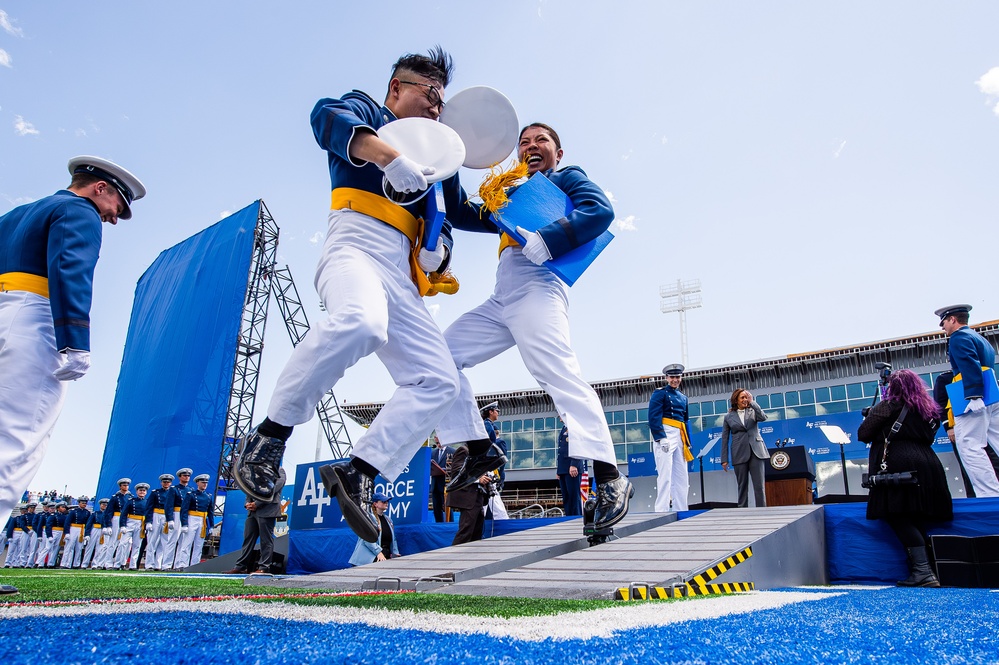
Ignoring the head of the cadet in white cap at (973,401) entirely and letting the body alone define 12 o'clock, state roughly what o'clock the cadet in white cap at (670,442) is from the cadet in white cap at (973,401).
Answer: the cadet in white cap at (670,442) is roughly at 12 o'clock from the cadet in white cap at (973,401).

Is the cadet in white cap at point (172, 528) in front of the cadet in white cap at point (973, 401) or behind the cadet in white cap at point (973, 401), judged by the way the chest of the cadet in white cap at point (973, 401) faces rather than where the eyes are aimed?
in front

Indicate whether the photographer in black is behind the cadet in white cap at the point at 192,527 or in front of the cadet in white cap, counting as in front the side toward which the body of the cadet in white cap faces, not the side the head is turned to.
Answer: in front

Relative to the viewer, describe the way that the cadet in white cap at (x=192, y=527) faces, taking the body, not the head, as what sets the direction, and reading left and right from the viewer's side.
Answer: facing the viewer and to the right of the viewer

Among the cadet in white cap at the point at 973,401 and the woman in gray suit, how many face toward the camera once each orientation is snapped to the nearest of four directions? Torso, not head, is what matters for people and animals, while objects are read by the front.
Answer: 1

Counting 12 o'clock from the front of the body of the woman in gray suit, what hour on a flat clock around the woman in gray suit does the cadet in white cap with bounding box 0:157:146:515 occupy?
The cadet in white cap is roughly at 1 o'clock from the woman in gray suit.

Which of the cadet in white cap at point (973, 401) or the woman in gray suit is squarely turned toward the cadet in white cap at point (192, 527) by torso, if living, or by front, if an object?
the cadet in white cap at point (973, 401)

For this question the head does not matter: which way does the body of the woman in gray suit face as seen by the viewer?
toward the camera

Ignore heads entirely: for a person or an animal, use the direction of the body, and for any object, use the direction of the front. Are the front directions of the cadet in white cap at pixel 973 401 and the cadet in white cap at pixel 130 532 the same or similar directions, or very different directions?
very different directions

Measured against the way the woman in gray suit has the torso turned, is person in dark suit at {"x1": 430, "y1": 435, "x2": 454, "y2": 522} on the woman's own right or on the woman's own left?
on the woman's own right

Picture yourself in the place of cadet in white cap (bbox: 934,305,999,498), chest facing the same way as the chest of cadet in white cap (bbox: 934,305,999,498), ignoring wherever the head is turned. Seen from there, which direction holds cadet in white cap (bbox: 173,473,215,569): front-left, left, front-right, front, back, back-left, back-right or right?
front

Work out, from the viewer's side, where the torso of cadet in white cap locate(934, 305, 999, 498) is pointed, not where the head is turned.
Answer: to the viewer's left
